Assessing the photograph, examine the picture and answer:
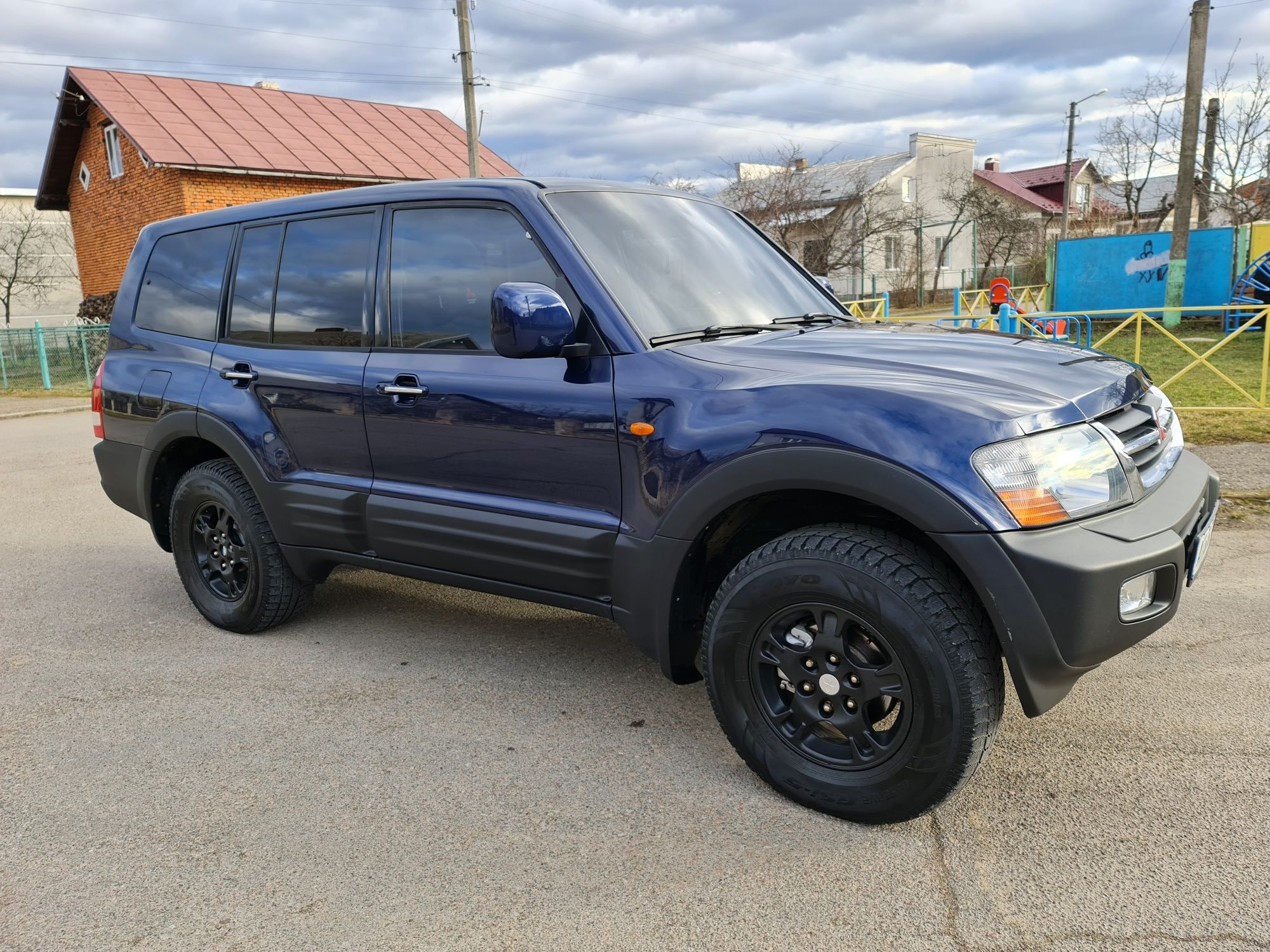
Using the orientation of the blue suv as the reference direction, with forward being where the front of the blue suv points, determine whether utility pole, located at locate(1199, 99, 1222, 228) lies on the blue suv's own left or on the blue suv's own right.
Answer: on the blue suv's own left

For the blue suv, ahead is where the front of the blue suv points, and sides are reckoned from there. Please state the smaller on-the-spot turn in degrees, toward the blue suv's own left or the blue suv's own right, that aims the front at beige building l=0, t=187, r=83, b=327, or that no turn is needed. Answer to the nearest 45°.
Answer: approximately 180°

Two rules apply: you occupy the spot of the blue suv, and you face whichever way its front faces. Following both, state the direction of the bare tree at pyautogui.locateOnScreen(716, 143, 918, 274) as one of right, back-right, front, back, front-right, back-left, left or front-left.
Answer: back-left

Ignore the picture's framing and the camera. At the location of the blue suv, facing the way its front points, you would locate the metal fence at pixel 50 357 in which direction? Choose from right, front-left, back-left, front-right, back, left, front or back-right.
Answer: back

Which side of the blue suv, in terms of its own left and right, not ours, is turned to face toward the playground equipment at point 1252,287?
left

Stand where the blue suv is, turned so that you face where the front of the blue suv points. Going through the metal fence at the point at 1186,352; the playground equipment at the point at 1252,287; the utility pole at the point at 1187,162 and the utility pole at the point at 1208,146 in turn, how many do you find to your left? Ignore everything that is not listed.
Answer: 4

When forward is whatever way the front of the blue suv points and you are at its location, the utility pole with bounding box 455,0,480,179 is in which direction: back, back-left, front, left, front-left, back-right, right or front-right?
back-left

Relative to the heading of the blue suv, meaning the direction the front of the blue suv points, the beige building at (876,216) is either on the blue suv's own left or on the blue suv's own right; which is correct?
on the blue suv's own left

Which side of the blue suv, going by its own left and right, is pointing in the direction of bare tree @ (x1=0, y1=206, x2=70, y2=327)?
back

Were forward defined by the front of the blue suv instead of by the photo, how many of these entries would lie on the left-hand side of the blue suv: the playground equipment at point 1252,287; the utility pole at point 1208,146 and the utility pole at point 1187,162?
3

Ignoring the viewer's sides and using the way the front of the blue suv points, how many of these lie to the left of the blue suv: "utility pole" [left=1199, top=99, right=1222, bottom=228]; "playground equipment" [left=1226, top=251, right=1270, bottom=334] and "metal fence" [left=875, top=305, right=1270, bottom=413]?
3
